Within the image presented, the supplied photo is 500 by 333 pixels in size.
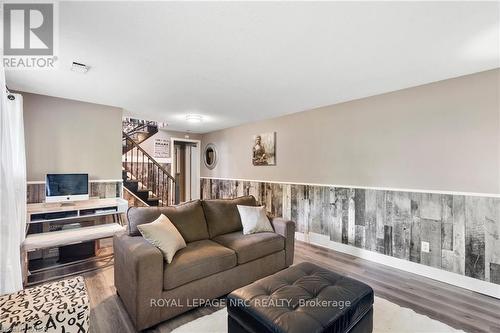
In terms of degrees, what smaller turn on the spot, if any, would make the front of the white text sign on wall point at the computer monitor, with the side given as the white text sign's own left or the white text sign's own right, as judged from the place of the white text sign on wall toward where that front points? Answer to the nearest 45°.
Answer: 0° — it already faces it

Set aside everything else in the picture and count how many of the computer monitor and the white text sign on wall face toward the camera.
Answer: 2

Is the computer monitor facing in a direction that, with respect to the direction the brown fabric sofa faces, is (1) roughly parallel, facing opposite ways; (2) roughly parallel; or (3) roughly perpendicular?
roughly parallel

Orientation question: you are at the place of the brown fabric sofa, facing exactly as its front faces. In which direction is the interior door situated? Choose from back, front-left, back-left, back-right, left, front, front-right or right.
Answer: back-left

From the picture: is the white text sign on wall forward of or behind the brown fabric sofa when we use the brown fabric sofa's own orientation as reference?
behind

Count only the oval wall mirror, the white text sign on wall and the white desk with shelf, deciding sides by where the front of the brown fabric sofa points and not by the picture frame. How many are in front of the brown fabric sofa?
0

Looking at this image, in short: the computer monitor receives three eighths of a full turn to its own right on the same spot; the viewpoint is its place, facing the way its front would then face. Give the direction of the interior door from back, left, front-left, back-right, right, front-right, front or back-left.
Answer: right

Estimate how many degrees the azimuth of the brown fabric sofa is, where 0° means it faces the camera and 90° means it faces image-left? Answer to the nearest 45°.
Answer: approximately 315°

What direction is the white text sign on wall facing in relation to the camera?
toward the camera

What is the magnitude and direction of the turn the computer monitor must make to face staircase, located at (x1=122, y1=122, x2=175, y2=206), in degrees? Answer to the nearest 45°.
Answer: approximately 135° to its left

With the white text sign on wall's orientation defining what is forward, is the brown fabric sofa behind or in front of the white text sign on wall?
in front

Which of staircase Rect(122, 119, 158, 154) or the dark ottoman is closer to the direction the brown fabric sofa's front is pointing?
the dark ottoman

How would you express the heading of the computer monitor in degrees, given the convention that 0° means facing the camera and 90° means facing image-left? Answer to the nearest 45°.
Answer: approximately 0°

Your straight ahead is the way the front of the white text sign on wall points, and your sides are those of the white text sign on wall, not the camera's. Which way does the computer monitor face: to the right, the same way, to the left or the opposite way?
the same way

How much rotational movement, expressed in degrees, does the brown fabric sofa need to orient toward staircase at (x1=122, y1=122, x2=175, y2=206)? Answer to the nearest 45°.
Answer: approximately 135° to its left

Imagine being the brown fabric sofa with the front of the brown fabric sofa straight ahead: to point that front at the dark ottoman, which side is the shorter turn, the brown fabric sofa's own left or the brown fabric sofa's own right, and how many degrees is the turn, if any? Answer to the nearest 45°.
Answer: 0° — it already faces it
